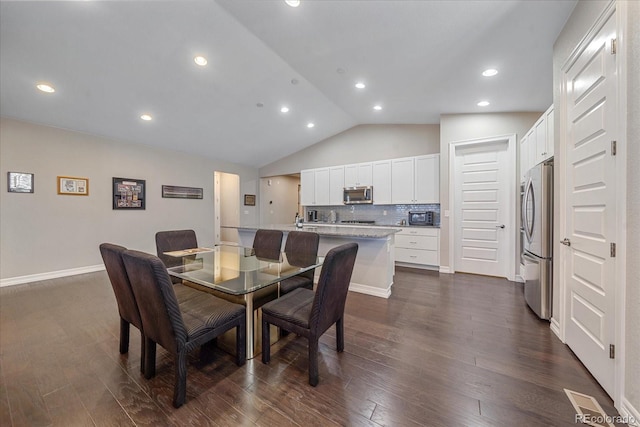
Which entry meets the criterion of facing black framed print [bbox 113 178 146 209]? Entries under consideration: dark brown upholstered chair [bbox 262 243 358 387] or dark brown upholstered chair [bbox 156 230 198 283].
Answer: dark brown upholstered chair [bbox 262 243 358 387]

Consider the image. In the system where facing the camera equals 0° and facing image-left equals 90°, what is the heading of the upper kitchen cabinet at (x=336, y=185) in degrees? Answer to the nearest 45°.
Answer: approximately 45°

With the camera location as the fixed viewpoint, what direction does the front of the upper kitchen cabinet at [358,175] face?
facing the viewer

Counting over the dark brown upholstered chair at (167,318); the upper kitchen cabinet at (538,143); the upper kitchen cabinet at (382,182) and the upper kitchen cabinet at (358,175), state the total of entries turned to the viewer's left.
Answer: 1

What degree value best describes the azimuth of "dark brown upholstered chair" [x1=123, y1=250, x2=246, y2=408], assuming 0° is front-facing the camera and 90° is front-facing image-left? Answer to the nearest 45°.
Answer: approximately 225°

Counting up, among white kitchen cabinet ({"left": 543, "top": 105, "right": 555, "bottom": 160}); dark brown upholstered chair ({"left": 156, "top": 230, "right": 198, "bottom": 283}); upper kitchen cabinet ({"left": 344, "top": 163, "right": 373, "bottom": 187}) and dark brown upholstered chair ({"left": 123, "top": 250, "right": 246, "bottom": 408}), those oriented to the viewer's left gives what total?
1

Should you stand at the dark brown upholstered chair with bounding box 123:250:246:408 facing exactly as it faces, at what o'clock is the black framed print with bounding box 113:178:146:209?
The black framed print is roughly at 10 o'clock from the dark brown upholstered chair.

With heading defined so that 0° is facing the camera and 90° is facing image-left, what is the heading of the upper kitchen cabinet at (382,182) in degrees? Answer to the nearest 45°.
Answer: approximately 0°

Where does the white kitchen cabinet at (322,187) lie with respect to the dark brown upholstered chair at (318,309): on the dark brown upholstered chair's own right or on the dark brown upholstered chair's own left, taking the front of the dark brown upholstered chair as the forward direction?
on the dark brown upholstered chair's own right

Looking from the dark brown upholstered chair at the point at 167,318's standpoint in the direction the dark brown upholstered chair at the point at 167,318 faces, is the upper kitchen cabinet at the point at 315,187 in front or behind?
in front

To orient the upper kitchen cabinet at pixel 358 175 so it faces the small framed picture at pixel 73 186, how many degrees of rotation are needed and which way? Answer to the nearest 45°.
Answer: approximately 45° to its right

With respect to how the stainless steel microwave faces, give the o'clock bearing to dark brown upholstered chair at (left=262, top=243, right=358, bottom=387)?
The dark brown upholstered chair is roughly at 12 o'clock from the stainless steel microwave.

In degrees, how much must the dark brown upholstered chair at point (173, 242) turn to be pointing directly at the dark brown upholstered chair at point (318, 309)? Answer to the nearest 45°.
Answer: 0° — it already faces it

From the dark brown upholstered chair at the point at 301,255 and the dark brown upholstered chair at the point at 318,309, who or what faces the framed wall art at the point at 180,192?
the dark brown upholstered chair at the point at 318,309

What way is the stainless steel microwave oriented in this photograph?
toward the camera

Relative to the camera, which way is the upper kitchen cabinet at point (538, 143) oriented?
to the viewer's left
